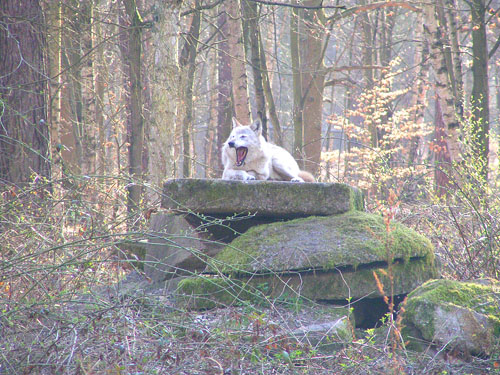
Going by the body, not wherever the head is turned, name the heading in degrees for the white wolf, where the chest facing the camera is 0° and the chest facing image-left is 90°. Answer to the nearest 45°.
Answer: approximately 45°

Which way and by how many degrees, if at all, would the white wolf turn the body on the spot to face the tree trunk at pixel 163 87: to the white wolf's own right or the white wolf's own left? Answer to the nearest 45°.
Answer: approximately 90° to the white wolf's own right

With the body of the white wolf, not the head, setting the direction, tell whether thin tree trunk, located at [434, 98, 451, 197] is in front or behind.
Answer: behind

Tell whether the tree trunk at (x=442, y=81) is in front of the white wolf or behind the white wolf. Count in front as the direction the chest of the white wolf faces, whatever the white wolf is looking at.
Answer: behind

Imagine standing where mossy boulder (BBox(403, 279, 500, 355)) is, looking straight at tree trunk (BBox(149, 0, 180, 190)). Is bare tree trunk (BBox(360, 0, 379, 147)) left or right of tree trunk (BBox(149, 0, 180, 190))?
right

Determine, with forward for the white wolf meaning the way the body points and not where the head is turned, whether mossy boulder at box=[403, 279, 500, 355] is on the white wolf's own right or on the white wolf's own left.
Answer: on the white wolf's own left

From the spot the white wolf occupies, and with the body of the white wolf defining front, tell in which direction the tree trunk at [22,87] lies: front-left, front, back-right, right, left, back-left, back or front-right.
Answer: front-right

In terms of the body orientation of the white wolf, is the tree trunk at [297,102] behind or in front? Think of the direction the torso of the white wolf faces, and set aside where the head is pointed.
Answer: behind

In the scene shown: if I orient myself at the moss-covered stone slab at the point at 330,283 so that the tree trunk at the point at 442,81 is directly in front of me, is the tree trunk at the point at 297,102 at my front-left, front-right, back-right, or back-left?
front-left
